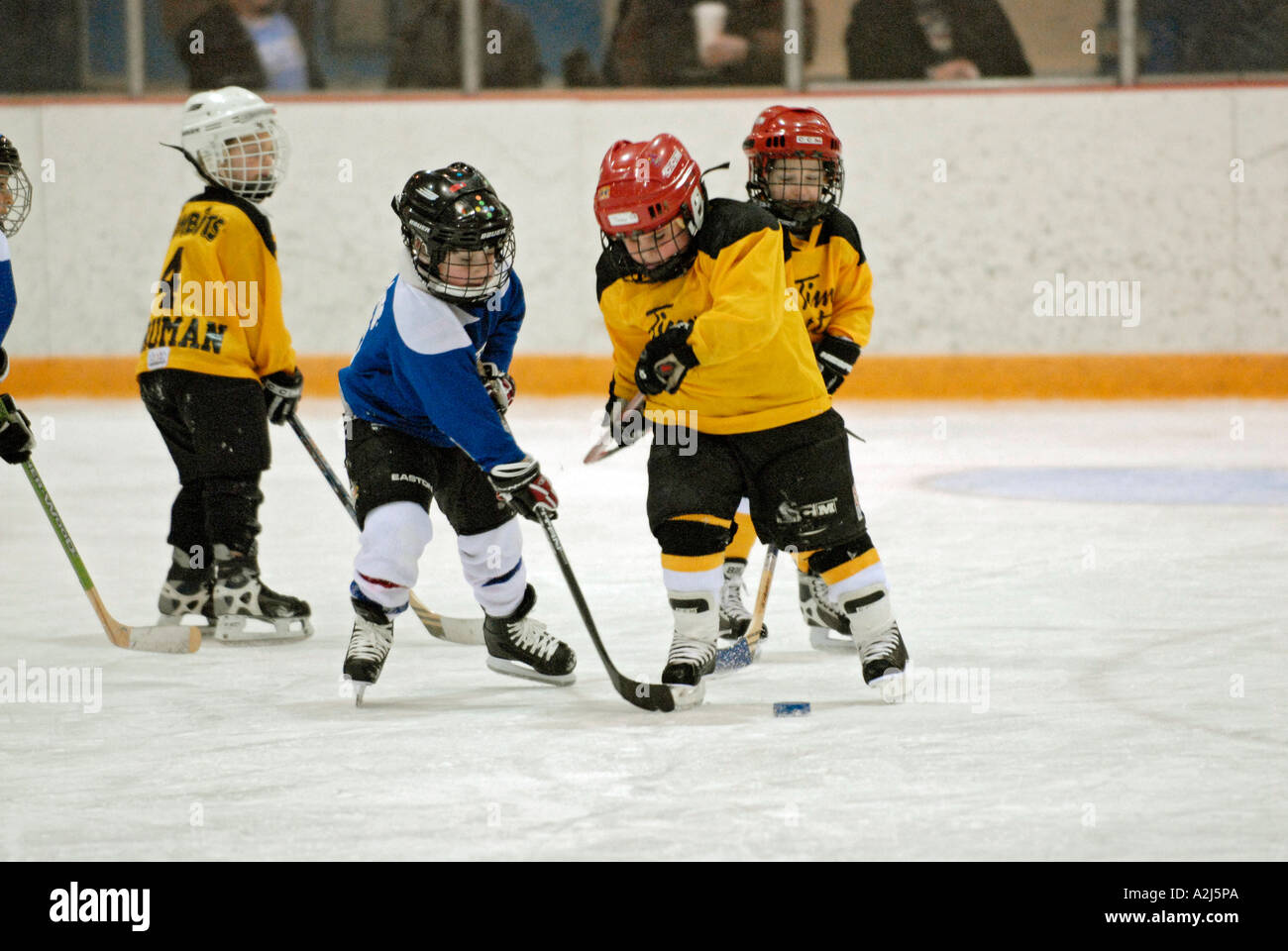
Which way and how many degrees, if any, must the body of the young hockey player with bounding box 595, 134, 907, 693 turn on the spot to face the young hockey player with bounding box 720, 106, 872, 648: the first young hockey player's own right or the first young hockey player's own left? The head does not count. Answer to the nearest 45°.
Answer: approximately 180°

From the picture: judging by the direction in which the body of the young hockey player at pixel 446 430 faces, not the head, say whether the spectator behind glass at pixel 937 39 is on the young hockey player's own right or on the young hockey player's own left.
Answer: on the young hockey player's own left

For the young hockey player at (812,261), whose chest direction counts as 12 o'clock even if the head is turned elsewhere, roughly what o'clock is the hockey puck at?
The hockey puck is roughly at 12 o'clock from the young hockey player.

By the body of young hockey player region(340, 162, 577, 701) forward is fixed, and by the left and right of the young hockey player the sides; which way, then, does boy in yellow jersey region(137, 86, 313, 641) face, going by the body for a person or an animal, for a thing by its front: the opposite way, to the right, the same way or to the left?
to the left

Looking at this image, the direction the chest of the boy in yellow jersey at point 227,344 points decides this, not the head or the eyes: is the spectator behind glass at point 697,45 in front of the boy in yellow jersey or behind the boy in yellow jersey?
in front

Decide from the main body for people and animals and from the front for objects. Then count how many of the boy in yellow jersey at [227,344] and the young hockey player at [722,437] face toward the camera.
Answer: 1

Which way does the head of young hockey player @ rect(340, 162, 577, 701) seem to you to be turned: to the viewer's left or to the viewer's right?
to the viewer's right

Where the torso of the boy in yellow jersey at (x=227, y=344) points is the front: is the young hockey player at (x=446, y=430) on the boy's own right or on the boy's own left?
on the boy's own right

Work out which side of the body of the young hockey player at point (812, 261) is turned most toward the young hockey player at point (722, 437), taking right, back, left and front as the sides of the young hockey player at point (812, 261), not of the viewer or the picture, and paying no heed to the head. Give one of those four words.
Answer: front

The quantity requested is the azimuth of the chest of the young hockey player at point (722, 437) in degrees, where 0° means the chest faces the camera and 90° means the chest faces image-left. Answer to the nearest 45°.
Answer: approximately 0°

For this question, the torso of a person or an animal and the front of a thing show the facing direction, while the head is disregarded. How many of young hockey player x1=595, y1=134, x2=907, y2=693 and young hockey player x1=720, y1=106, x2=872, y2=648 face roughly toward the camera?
2
